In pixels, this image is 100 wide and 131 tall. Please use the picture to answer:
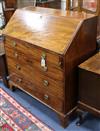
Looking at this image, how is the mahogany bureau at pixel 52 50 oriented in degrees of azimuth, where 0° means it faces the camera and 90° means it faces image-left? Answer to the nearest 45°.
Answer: approximately 45°
